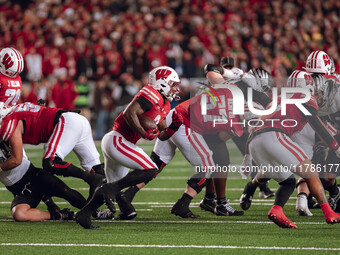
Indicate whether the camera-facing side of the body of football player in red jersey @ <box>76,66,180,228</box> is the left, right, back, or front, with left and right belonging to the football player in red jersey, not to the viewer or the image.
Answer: right

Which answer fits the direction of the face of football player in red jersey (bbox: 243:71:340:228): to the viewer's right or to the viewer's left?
to the viewer's right

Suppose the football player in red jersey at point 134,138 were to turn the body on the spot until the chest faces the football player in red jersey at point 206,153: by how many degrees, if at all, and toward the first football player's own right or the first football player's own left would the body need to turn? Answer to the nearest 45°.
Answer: approximately 45° to the first football player's own left

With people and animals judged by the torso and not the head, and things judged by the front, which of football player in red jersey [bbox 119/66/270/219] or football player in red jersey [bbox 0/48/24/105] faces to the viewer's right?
football player in red jersey [bbox 119/66/270/219]

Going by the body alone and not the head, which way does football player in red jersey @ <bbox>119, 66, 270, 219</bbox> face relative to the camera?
to the viewer's right

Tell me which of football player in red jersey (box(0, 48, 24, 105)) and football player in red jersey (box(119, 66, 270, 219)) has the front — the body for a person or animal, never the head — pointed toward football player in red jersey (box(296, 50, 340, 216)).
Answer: football player in red jersey (box(119, 66, 270, 219))

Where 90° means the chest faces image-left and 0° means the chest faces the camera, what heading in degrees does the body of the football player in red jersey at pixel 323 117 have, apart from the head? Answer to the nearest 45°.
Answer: approximately 225°

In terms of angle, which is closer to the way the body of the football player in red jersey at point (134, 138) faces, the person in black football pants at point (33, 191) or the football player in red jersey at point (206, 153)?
the football player in red jersey

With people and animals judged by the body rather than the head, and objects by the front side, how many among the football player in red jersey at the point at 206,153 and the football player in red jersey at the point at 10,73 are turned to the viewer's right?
1

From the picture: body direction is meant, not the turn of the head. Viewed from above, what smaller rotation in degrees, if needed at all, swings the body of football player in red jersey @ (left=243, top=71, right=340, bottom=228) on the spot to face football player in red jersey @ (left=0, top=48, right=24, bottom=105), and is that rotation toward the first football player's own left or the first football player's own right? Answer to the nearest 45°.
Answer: approximately 135° to the first football player's own left
